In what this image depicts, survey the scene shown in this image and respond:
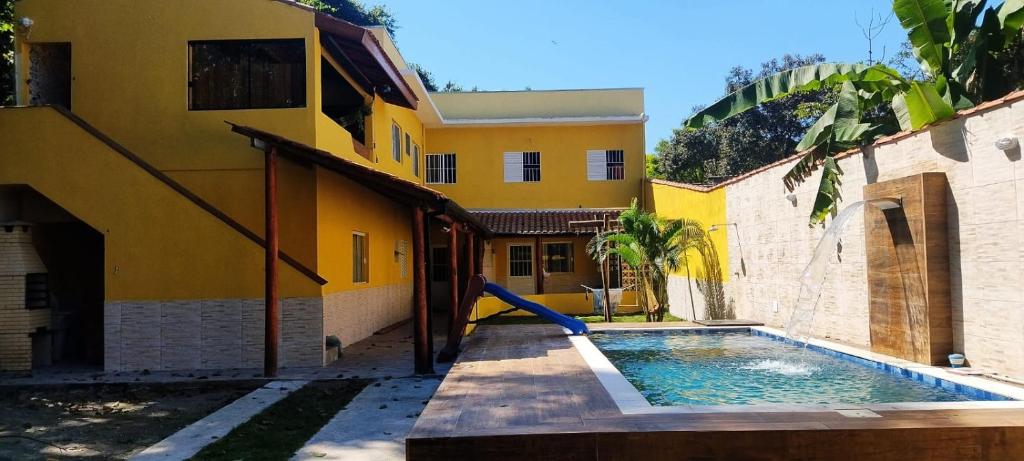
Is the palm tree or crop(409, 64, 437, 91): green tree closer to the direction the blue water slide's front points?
the palm tree

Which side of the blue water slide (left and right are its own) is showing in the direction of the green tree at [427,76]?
left

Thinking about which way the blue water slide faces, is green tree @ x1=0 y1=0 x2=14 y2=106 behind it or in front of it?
behind

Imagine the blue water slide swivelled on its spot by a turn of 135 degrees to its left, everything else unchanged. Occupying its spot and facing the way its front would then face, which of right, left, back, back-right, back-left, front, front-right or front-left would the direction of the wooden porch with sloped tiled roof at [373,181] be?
left

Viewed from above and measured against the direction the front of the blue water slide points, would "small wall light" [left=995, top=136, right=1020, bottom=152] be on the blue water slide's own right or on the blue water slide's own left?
on the blue water slide's own right

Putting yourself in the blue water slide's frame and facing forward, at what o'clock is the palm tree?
The palm tree is roughly at 10 o'clock from the blue water slide.

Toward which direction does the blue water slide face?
to the viewer's right

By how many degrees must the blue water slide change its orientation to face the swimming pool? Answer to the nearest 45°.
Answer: approximately 45° to its right

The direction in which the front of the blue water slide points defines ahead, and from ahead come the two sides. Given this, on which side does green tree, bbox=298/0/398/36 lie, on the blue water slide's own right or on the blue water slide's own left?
on the blue water slide's own left

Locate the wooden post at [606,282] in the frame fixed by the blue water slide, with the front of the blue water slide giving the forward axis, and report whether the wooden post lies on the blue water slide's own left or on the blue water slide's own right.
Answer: on the blue water slide's own left
